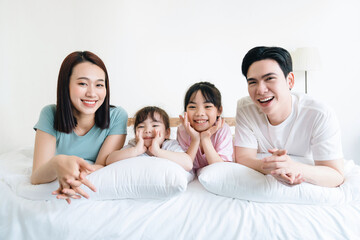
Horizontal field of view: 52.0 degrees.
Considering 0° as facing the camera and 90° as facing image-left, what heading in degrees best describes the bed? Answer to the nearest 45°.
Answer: approximately 0°
